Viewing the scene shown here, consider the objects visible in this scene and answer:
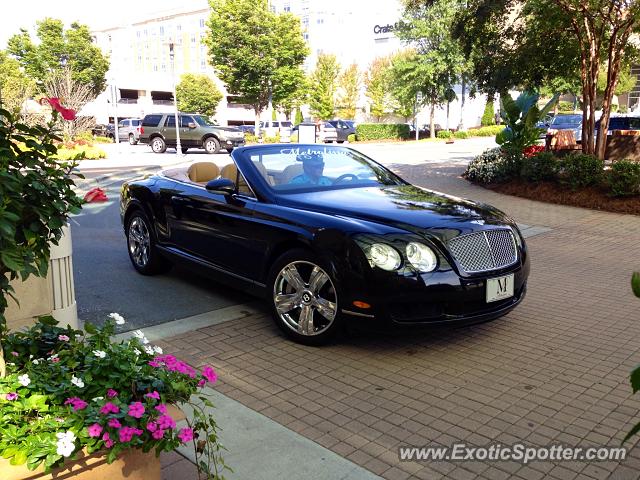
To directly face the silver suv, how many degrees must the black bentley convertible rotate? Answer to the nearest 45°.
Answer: approximately 135° to its left

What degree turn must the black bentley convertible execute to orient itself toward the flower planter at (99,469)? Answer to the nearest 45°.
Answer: approximately 45° to its right

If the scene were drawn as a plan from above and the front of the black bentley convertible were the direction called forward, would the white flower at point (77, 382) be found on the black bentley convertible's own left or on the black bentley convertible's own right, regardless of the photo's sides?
on the black bentley convertible's own right

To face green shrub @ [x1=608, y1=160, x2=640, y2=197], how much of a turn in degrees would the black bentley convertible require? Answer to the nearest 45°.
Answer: approximately 90° to its left

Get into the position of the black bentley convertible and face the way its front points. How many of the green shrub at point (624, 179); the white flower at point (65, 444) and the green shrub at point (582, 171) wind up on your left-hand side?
2

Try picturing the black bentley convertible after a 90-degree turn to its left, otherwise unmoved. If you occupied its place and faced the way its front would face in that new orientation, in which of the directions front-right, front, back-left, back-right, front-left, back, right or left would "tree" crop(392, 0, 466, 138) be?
front-left

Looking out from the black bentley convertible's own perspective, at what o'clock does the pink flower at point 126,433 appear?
The pink flower is roughly at 2 o'clock from the black bentley convertible.

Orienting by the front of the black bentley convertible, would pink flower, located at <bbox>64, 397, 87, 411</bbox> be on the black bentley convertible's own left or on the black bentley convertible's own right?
on the black bentley convertible's own right

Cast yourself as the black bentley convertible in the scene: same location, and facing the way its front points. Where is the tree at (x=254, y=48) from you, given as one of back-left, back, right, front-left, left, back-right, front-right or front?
back-left

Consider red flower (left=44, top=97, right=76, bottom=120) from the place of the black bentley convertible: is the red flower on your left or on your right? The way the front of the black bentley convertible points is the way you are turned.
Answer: on your right

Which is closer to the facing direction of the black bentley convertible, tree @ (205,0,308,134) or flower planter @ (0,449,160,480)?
the flower planter

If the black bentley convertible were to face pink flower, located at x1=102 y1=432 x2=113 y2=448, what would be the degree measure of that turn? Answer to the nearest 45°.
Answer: approximately 45° to its right

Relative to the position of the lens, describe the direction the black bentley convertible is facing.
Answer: facing the viewer and to the right of the viewer
